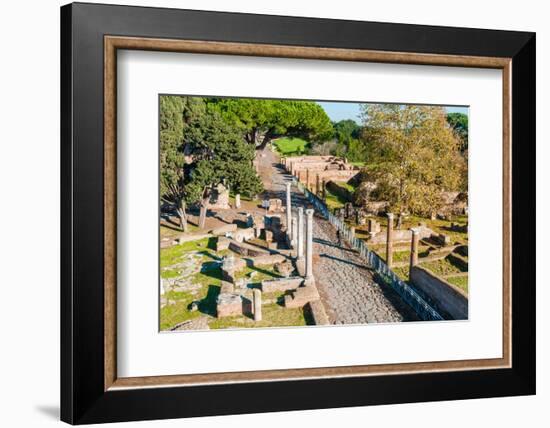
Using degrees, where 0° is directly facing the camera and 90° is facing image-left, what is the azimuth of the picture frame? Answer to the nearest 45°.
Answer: approximately 315°
